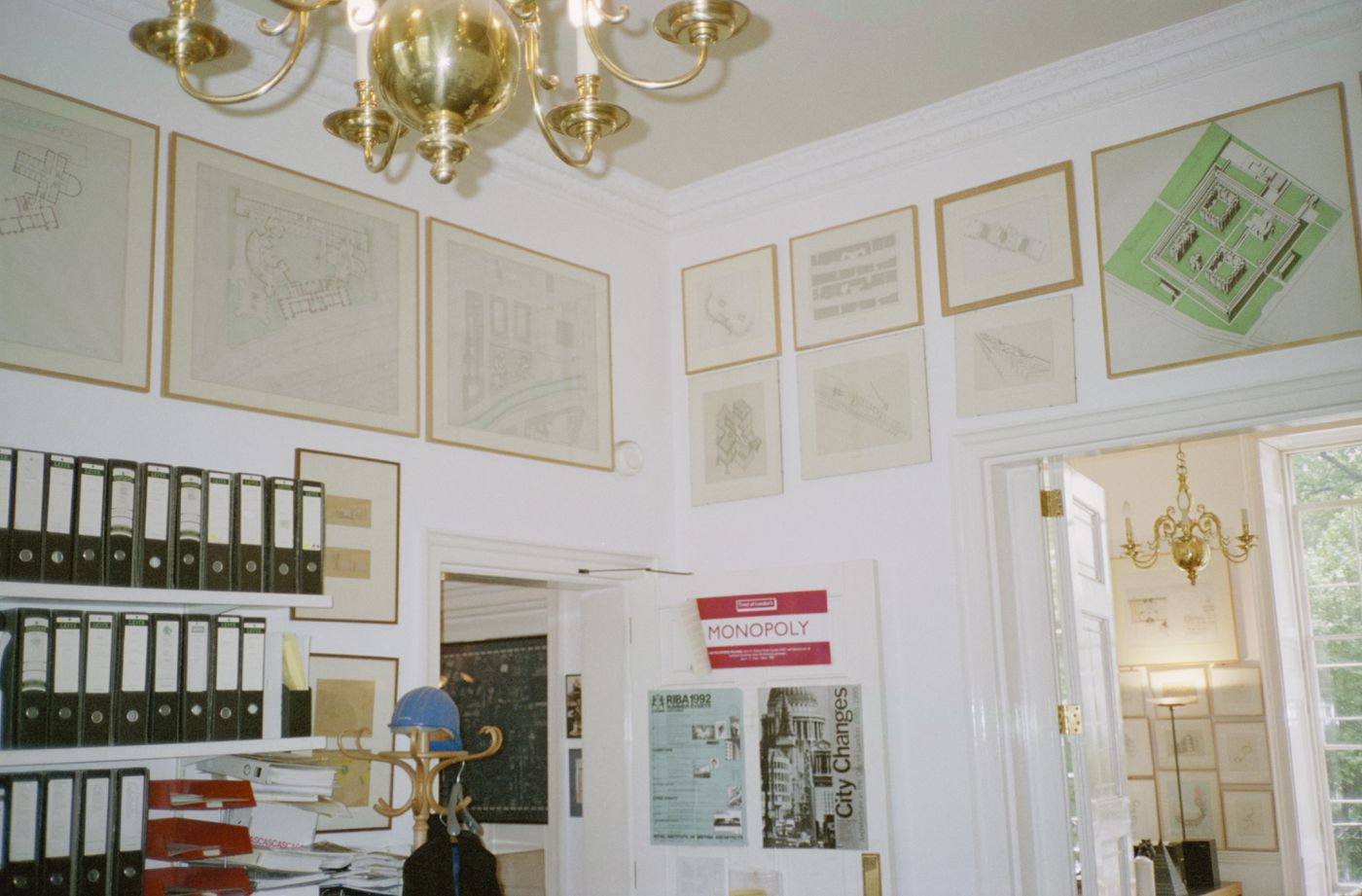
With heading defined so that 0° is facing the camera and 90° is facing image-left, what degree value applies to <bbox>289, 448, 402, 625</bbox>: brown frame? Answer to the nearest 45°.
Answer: approximately 315°

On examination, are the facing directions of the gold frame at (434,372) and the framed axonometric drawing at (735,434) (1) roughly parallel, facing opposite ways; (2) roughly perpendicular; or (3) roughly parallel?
roughly perpendicular

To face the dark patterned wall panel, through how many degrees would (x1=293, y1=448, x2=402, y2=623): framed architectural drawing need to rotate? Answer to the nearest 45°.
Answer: approximately 135° to its left

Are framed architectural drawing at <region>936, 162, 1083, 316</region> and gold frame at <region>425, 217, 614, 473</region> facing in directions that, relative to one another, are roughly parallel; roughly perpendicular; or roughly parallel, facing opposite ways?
roughly perpendicular

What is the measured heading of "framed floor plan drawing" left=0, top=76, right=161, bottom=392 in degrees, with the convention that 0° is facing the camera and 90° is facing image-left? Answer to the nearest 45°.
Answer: approximately 315°

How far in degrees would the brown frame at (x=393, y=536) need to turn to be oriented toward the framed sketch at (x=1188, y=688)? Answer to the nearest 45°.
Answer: approximately 90° to its left

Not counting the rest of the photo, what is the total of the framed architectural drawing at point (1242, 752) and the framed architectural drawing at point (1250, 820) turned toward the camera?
2

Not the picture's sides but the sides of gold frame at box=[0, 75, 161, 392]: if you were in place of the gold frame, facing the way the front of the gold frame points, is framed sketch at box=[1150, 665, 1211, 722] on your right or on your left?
on your left

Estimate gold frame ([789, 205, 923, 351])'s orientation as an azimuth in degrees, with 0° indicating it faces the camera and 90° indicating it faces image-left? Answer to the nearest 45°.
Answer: approximately 45°

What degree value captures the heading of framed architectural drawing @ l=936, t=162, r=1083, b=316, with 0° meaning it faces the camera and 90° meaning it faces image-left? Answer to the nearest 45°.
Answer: approximately 45°

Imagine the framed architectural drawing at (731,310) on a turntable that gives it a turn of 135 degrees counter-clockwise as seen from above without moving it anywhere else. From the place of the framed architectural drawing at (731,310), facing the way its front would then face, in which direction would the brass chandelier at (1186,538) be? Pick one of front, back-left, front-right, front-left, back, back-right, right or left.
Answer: front-left
